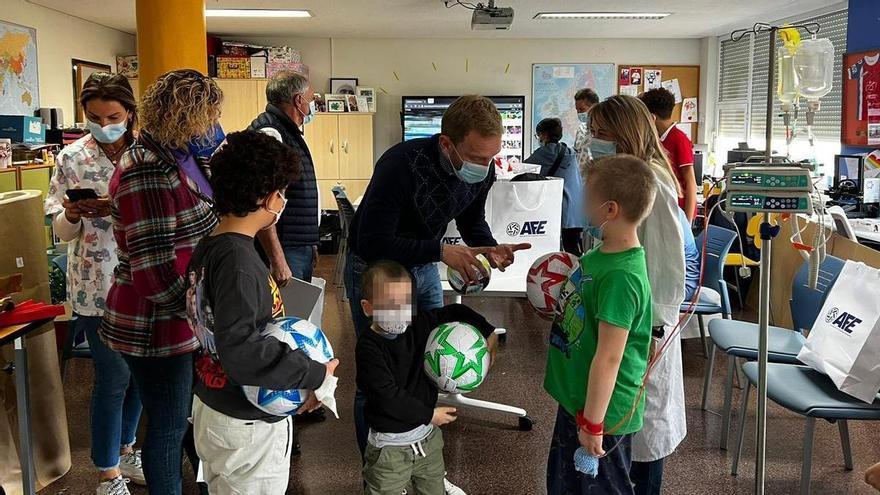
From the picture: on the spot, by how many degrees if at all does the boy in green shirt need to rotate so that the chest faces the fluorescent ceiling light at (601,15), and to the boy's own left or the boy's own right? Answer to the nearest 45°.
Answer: approximately 90° to the boy's own right

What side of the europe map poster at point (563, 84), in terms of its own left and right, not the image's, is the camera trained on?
front

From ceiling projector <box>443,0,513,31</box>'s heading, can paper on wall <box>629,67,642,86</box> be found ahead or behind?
ahead

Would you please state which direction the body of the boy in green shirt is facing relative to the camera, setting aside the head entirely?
to the viewer's left

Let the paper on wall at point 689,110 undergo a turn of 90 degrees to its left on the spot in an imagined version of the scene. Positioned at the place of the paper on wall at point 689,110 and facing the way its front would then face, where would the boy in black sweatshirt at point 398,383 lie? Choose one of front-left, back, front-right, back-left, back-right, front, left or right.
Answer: right

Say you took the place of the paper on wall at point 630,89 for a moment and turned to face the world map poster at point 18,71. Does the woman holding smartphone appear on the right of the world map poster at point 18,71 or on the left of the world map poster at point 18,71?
left

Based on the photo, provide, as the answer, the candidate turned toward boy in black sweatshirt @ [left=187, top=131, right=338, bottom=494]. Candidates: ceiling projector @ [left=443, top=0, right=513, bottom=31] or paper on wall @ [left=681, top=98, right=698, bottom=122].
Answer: the paper on wall

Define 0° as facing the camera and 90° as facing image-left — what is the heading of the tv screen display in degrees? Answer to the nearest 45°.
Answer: approximately 0°

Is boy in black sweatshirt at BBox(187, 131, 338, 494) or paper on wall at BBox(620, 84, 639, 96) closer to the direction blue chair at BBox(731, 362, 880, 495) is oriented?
the boy in black sweatshirt

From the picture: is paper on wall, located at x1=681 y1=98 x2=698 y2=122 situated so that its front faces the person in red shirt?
yes

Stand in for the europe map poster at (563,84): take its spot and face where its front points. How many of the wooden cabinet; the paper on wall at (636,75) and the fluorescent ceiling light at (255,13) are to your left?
1

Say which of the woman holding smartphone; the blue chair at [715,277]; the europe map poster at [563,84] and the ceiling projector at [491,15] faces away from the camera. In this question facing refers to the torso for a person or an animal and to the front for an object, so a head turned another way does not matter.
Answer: the ceiling projector

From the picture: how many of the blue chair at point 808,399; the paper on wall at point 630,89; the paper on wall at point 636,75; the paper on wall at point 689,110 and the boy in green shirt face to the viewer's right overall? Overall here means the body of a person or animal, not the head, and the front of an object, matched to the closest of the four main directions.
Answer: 0

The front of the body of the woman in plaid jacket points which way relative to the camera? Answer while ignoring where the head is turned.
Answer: to the viewer's right

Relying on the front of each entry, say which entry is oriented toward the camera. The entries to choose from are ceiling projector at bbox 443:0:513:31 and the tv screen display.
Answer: the tv screen display

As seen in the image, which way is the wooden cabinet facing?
toward the camera

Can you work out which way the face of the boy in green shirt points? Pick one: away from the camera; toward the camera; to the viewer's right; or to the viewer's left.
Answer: to the viewer's left

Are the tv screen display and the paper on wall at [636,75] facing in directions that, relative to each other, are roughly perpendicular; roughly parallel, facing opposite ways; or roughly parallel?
roughly parallel

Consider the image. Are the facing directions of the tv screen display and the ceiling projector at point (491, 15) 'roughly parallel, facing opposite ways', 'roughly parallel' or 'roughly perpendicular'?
roughly parallel, facing opposite ways
